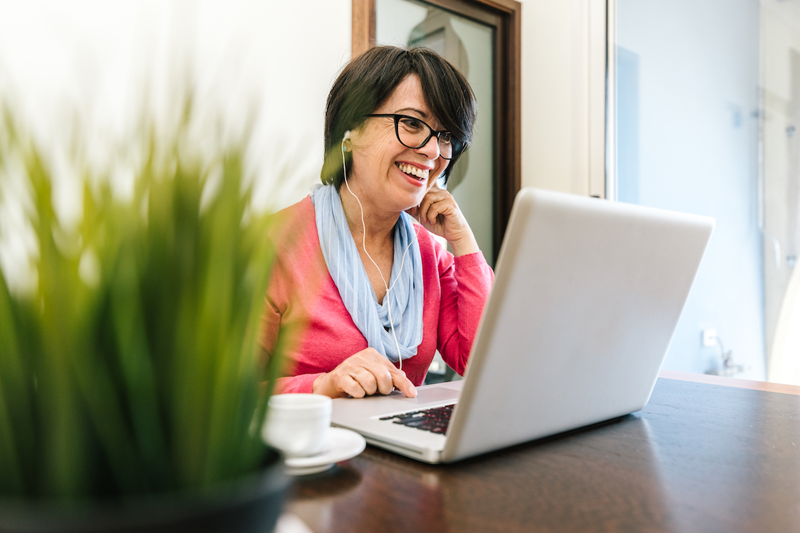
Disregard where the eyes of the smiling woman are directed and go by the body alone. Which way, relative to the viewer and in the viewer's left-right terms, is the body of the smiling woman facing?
facing the viewer and to the right of the viewer

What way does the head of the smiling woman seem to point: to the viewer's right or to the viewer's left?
to the viewer's right

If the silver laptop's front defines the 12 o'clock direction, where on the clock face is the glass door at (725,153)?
The glass door is roughly at 2 o'clock from the silver laptop.

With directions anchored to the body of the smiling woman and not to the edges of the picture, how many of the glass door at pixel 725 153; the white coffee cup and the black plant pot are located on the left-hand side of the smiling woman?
1

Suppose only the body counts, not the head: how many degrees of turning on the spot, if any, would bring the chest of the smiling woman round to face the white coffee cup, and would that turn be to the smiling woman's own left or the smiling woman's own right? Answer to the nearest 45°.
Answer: approximately 45° to the smiling woman's own right

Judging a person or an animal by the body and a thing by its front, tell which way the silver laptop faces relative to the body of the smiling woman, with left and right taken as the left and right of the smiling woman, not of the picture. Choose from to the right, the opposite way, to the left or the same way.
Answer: the opposite way

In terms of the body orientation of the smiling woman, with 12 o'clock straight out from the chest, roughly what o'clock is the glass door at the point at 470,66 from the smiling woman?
The glass door is roughly at 8 o'clock from the smiling woman.

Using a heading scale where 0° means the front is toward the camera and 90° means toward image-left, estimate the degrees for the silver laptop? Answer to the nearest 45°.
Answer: approximately 135°

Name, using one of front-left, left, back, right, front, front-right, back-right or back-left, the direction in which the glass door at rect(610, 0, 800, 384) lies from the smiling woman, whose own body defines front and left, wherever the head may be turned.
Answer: left

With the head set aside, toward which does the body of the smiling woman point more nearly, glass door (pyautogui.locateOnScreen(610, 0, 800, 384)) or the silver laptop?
the silver laptop

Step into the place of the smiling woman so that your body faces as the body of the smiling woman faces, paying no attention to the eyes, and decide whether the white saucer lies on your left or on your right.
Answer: on your right
